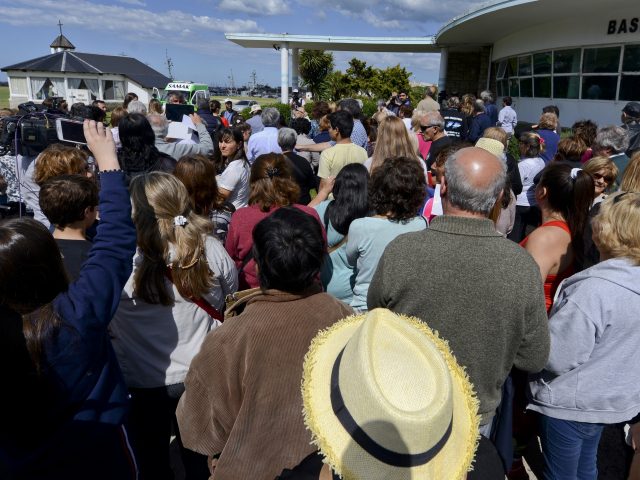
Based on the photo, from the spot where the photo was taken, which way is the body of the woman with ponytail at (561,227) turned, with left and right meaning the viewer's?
facing away from the viewer and to the left of the viewer

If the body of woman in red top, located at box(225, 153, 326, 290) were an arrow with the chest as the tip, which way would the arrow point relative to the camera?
away from the camera

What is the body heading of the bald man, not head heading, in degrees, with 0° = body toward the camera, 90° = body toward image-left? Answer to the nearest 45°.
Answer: approximately 180°

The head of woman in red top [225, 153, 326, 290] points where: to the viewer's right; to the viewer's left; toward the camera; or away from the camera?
away from the camera

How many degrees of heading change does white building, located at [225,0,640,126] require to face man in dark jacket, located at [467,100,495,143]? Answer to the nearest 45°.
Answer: approximately 45° to its left

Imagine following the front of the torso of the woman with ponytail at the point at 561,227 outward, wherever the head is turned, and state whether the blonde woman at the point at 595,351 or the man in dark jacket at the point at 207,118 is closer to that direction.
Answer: the man in dark jacket

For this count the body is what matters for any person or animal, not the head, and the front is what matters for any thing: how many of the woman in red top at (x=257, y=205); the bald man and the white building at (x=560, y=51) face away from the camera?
2

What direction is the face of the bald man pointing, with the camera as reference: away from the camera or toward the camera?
away from the camera

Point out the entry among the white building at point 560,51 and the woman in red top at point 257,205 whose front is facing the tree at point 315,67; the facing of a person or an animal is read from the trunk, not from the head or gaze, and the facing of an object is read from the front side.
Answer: the woman in red top
